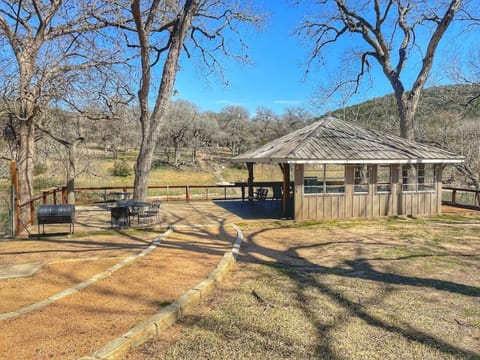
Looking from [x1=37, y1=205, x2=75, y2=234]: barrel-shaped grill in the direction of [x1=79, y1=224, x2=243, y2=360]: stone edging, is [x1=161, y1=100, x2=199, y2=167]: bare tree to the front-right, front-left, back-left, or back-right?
back-left

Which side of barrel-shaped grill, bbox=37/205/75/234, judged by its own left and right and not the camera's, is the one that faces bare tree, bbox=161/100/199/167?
back

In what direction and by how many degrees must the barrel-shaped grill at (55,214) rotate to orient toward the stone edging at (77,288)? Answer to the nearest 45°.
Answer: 0° — it already faces it

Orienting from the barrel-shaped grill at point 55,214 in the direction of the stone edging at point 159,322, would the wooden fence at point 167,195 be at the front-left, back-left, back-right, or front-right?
back-left

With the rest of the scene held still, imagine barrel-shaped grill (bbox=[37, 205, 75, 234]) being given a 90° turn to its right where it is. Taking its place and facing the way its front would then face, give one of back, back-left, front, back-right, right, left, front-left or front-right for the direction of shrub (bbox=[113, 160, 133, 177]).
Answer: right

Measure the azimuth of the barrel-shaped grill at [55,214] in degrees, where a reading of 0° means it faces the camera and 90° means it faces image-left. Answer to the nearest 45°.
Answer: approximately 0°
